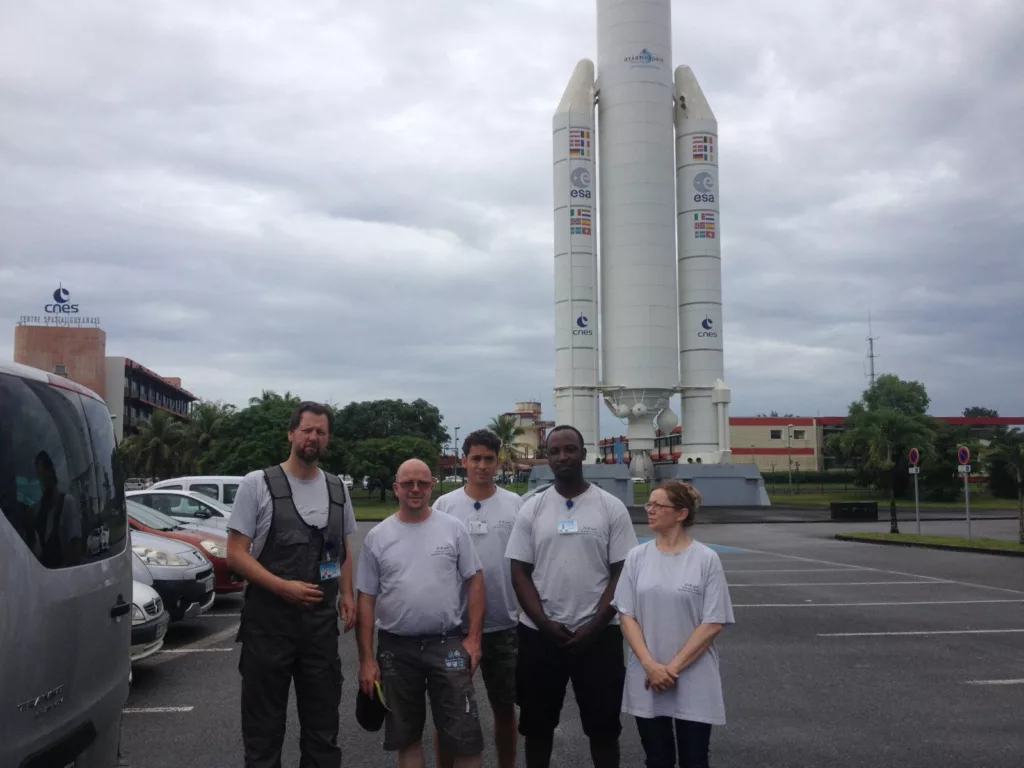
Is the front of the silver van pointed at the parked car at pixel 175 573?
no

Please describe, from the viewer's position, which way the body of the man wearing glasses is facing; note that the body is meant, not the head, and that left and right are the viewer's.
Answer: facing the viewer

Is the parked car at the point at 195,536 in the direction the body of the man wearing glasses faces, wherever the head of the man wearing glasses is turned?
no

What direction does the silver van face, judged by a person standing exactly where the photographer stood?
facing away from the viewer and to the left of the viewer

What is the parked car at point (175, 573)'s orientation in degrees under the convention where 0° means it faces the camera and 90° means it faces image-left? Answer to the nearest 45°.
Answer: approximately 315°

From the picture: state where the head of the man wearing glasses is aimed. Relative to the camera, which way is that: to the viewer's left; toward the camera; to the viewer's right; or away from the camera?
toward the camera

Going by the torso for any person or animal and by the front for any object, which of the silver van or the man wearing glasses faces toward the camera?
the man wearing glasses

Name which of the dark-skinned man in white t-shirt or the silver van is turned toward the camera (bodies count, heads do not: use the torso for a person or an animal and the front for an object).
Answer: the dark-skinned man in white t-shirt

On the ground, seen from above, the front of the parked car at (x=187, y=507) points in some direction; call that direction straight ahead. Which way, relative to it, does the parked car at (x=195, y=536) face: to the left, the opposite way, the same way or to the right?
the same way

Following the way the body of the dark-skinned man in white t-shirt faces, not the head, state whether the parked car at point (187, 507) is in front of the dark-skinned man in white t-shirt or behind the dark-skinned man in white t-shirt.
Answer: behind

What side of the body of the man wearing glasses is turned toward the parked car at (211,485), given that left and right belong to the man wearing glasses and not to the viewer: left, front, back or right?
back

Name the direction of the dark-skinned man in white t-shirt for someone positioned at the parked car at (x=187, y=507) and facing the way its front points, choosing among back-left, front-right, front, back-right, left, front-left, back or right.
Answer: front-right

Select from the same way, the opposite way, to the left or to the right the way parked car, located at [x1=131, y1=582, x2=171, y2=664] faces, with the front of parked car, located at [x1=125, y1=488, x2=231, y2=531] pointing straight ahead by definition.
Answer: the same way

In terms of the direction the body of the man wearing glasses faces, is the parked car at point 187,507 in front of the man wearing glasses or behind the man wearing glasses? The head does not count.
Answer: behind

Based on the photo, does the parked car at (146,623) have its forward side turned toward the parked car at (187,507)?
no

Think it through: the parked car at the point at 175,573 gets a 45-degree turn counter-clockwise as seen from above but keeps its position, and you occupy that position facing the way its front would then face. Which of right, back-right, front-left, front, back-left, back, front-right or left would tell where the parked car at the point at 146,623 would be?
right

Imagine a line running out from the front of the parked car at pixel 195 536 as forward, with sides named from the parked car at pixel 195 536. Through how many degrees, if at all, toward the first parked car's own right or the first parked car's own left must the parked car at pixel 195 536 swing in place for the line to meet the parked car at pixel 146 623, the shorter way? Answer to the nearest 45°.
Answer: approximately 45° to the first parked car's own right

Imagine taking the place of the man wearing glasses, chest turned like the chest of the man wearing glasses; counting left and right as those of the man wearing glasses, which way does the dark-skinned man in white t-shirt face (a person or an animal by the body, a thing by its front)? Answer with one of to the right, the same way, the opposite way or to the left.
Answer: the same way

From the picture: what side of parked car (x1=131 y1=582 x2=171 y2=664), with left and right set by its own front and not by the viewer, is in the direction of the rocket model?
left

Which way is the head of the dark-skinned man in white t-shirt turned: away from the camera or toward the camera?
toward the camera
